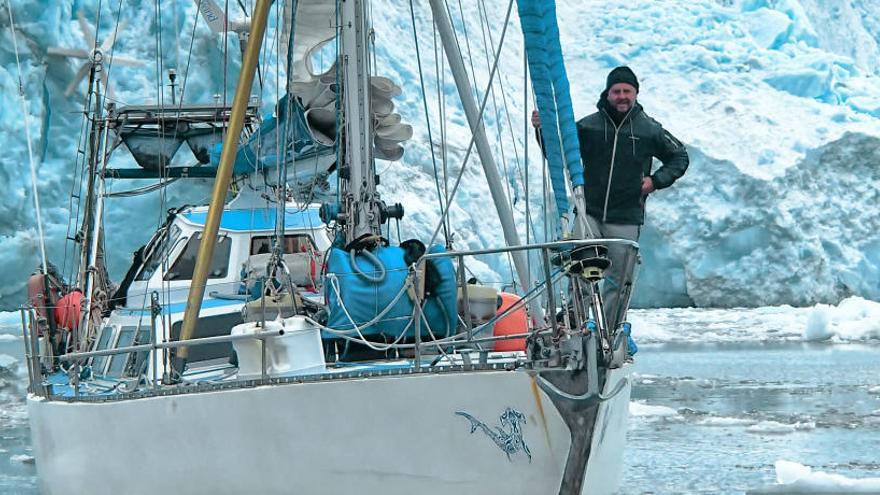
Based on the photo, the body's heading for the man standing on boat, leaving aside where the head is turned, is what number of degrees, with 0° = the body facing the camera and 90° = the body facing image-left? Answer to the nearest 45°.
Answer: approximately 0°
